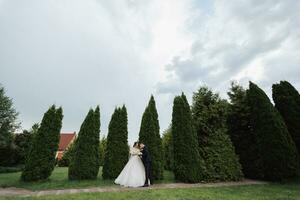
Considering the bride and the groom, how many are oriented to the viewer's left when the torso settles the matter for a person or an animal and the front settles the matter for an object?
1

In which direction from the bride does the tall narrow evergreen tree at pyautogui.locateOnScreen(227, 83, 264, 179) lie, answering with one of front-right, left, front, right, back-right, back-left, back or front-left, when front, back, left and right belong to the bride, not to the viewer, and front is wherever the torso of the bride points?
front-left

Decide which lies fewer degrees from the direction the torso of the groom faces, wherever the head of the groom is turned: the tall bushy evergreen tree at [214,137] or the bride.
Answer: the bride

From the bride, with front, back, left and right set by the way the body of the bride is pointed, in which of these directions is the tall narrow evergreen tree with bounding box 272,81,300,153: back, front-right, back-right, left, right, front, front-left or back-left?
front-left

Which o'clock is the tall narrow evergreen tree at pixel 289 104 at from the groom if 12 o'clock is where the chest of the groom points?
The tall narrow evergreen tree is roughly at 6 o'clock from the groom.

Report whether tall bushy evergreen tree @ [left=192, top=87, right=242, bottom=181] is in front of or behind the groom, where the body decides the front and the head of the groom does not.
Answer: behind

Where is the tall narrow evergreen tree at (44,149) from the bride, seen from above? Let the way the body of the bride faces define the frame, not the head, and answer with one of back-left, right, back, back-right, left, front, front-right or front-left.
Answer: back-right

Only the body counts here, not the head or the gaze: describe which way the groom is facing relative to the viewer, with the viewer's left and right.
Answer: facing to the left of the viewer

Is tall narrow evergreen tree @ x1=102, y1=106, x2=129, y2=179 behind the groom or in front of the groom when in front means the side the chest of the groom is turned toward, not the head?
in front

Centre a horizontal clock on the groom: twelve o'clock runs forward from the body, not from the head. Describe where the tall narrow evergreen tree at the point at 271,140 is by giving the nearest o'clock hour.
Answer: The tall narrow evergreen tree is roughly at 6 o'clock from the groom.

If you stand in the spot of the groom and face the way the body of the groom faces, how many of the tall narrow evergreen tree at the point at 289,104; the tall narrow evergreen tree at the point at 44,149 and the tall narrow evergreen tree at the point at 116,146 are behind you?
1

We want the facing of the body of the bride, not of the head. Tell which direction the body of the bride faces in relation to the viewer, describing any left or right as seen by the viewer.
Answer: facing the viewer and to the right of the viewer
